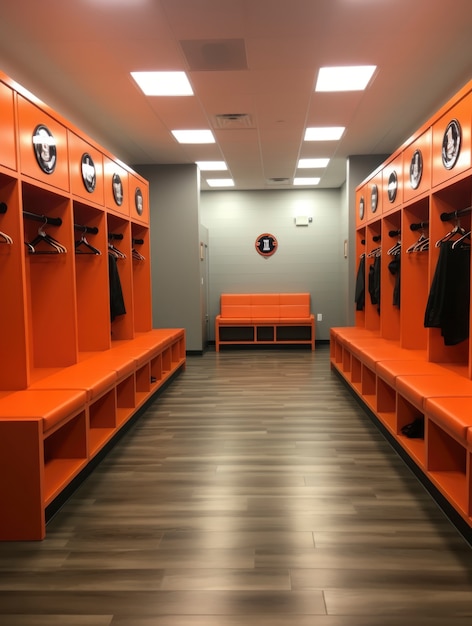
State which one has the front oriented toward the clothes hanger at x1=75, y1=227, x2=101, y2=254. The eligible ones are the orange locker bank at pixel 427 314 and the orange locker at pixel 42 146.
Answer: the orange locker bank

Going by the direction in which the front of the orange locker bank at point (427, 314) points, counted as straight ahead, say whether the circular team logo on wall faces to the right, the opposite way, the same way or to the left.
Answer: to the left

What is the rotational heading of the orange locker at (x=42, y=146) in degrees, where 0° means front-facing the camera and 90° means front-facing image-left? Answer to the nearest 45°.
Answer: approximately 315°

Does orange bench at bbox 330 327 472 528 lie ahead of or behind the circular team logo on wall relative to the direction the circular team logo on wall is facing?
ahead

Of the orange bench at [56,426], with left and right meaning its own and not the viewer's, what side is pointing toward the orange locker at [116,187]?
left

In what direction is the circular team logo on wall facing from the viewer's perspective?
toward the camera

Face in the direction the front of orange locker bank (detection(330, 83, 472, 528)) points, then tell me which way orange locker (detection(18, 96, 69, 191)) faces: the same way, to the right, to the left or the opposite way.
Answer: the opposite way

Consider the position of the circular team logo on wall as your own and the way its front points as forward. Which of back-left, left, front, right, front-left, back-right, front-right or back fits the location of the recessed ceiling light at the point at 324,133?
front

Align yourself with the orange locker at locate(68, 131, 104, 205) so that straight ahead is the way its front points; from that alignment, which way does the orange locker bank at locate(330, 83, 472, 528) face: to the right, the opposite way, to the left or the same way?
the opposite way

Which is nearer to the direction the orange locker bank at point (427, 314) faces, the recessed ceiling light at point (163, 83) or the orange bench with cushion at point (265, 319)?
the recessed ceiling light

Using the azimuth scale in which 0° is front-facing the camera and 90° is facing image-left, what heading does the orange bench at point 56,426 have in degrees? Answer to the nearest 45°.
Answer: approximately 270°

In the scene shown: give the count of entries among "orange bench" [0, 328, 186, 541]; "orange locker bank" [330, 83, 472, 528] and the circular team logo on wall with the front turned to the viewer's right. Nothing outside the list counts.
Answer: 1

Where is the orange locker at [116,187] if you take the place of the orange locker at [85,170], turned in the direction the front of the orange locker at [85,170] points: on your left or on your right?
on your left

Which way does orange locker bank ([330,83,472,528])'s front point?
to the viewer's left

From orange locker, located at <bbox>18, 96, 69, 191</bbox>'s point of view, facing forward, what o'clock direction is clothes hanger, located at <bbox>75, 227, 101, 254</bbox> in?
The clothes hanger is roughly at 8 o'clock from the orange locker.

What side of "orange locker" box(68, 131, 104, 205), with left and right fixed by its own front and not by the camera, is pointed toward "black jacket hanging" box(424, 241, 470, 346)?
front

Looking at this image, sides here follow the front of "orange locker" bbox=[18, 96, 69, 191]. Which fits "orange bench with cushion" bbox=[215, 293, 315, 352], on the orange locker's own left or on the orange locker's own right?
on the orange locker's own left

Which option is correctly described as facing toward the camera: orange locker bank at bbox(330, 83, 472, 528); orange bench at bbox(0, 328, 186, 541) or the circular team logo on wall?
the circular team logo on wall

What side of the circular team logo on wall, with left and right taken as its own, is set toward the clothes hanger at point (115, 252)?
front
